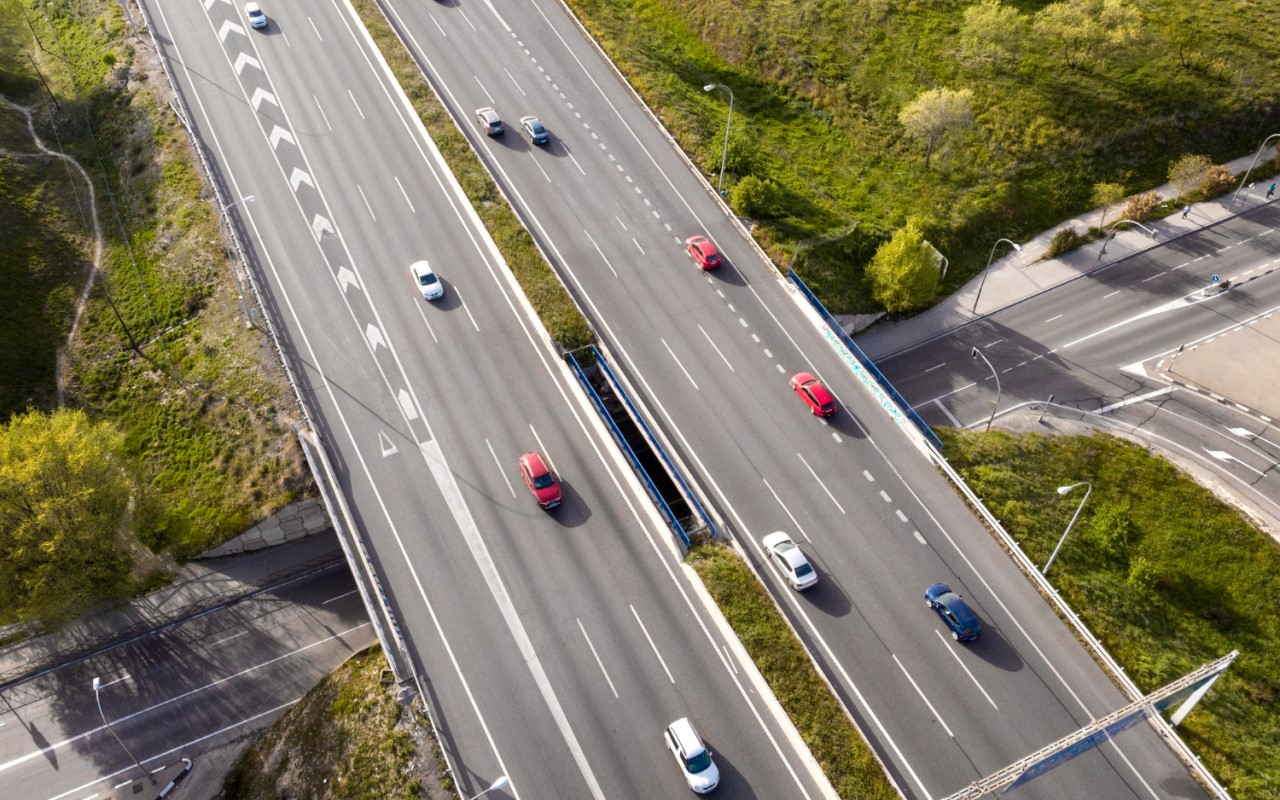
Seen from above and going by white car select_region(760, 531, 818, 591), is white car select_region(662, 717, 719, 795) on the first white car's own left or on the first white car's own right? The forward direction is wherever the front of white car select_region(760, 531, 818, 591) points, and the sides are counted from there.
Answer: on the first white car's own left

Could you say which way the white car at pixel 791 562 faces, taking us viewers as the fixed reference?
facing away from the viewer and to the left of the viewer

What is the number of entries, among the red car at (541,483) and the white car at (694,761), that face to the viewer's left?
0

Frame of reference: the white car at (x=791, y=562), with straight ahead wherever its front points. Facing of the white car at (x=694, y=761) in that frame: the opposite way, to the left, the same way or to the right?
the opposite way

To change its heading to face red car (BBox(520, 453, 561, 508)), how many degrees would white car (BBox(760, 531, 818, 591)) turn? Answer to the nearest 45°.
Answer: approximately 45° to its left

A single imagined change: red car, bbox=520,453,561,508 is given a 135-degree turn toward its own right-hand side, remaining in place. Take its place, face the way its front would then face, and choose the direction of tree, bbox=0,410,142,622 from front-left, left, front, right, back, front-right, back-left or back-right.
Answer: front

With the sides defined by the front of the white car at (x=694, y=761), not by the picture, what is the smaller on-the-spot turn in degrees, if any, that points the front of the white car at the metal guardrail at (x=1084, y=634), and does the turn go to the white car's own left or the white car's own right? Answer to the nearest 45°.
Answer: approximately 90° to the white car's own left

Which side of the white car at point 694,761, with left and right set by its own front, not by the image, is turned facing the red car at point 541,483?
back

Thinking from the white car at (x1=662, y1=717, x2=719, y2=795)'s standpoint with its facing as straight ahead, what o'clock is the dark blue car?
The dark blue car is roughly at 9 o'clock from the white car.

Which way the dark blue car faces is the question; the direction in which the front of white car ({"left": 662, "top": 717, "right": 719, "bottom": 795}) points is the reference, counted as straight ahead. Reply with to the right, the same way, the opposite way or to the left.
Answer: the opposite way

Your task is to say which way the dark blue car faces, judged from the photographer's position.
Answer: facing away from the viewer and to the left of the viewer

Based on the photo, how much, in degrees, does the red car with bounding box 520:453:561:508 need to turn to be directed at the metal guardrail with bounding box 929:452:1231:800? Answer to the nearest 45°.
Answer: approximately 45° to its left

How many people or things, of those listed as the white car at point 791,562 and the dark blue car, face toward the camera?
0

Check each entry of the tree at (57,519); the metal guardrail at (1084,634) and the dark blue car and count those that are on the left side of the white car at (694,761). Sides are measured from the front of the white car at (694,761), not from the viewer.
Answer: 2
